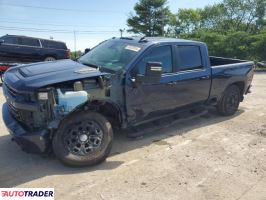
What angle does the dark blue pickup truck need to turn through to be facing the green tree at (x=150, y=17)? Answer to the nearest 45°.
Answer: approximately 135° to its right

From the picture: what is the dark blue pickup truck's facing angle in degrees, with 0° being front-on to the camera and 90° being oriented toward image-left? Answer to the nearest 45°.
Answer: approximately 45°

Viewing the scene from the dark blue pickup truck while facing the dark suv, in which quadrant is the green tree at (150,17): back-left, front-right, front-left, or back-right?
front-right

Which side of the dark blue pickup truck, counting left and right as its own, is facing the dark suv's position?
right
